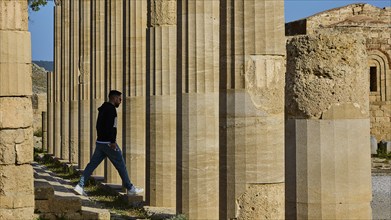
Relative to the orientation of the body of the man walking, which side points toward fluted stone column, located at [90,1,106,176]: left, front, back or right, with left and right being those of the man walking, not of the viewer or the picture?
left

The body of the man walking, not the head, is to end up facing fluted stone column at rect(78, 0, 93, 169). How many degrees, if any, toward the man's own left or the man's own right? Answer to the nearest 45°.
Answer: approximately 90° to the man's own left

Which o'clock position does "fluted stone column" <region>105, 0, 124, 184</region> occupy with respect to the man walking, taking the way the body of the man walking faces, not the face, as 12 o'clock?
The fluted stone column is roughly at 9 o'clock from the man walking.

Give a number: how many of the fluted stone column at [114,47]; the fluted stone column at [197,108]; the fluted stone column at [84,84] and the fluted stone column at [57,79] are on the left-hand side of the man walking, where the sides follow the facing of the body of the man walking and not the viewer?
3

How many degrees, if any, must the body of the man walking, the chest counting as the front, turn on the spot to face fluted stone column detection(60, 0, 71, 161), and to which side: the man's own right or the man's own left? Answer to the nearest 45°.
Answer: approximately 90° to the man's own left

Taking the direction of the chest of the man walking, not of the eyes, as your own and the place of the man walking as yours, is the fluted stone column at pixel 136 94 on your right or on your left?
on your left

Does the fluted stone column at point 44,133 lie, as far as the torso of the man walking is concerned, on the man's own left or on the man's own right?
on the man's own left

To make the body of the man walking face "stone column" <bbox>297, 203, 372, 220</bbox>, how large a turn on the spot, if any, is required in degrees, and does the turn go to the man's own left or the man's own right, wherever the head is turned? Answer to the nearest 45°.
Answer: approximately 90° to the man's own right

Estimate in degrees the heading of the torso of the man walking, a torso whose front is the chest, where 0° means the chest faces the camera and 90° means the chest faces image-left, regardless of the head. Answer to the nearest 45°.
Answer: approximately 270°

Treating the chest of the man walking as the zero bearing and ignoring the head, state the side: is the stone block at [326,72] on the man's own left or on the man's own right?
on the man's own right
